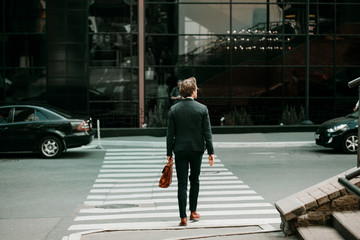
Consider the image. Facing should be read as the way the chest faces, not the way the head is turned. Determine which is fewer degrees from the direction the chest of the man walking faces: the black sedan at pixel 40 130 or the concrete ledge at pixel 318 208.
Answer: the black sedan

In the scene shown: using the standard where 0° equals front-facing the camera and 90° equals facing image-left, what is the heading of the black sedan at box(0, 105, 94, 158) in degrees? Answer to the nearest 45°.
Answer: approximately 90°

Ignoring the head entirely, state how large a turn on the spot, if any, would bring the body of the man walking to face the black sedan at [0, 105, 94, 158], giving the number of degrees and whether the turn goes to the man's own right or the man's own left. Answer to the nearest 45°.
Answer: approximately 45° to the man's own left

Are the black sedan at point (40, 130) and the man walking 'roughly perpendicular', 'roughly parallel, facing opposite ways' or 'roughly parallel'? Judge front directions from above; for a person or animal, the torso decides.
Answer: roughly perpendicular

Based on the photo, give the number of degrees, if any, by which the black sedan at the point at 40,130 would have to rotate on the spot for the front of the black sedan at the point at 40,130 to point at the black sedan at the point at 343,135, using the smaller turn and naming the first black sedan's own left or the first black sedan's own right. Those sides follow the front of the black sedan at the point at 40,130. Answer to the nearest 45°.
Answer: approximately 180°

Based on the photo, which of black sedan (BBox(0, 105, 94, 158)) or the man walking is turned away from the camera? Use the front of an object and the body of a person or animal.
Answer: the man walking

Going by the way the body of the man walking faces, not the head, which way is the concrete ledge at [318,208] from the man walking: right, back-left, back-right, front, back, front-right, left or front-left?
back-right

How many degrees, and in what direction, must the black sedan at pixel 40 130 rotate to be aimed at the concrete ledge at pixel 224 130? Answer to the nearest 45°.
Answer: approximately 135° to its right

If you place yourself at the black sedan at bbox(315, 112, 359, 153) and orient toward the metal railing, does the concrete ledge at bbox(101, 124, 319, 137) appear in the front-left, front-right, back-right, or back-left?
back-right

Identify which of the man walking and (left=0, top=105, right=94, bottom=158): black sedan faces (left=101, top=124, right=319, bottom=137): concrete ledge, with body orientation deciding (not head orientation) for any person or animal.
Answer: the man walking

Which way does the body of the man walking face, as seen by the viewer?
away from the camera

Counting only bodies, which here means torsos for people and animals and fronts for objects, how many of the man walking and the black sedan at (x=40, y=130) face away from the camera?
1

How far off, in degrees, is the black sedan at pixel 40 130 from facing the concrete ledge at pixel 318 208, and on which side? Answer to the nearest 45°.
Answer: approximately 90° to its left
